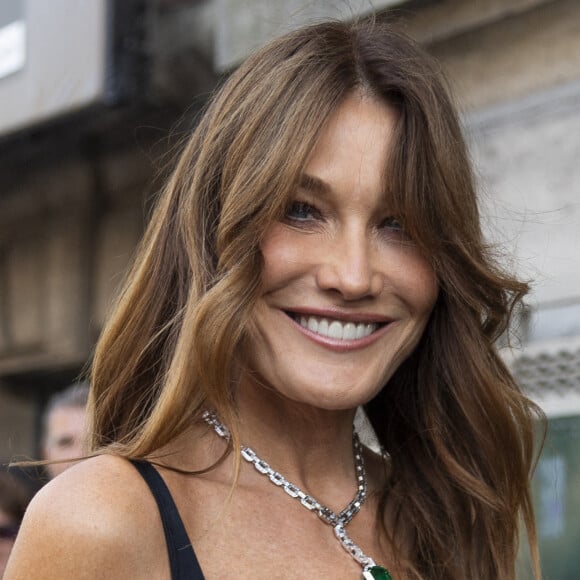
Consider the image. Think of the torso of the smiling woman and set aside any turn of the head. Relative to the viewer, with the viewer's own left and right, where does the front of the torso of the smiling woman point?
facing the viewer and to the right of the viewer

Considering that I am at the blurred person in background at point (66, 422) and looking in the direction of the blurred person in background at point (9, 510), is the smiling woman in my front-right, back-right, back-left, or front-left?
front-left

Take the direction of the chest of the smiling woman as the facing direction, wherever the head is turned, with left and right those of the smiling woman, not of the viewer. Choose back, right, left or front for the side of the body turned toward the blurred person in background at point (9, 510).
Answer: back

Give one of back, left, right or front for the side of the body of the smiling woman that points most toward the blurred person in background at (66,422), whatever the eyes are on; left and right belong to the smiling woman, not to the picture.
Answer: back

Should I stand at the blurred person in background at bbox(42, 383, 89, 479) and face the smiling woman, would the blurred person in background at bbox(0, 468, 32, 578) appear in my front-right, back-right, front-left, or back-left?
front-right
